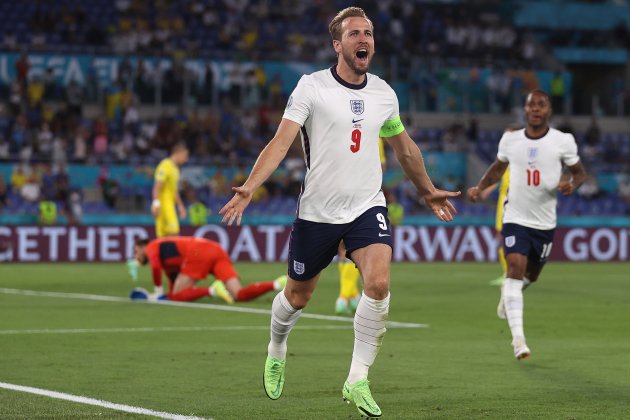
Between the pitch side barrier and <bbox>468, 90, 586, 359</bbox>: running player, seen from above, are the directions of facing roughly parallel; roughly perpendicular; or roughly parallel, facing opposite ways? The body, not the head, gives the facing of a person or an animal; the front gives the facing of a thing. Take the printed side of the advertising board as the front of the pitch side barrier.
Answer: roughly parallel

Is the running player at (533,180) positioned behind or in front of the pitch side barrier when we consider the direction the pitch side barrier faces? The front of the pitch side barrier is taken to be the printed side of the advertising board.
in front

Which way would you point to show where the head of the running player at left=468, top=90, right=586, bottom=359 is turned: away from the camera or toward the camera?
toward the camera

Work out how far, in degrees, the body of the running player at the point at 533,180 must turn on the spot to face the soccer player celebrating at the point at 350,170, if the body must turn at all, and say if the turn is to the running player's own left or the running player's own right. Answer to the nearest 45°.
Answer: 0° — they already face them

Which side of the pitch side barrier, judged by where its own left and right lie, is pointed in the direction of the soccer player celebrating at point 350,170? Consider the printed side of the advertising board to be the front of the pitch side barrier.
front

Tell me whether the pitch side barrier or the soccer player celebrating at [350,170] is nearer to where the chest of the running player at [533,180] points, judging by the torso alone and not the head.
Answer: the soccer player celebrating

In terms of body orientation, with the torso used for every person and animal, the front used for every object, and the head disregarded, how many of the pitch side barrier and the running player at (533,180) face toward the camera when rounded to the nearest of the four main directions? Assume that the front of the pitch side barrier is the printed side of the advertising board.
2

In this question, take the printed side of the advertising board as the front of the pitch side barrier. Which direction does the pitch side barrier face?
toward the camera

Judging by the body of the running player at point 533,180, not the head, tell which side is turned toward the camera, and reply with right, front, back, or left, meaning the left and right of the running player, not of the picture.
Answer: front
